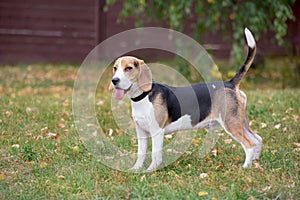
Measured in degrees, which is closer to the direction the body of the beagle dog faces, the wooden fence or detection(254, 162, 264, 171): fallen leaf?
the wooden fence

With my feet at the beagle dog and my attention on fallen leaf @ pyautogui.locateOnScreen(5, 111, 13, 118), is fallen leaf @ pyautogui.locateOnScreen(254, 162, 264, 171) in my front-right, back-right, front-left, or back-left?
back-right

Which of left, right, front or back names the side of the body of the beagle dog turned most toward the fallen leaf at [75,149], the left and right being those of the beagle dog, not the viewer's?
front

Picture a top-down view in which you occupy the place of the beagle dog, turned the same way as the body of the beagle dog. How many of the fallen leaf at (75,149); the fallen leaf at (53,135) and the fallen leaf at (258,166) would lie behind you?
1

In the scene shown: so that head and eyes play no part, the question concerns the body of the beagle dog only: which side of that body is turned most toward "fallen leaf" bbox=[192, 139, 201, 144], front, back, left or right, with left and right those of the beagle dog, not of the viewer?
right

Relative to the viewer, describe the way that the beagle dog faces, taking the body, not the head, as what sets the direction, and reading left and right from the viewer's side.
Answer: facing to the left of the viewer

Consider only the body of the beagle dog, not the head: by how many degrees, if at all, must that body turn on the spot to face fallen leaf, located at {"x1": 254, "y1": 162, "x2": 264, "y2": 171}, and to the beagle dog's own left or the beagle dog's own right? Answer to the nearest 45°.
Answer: approximately 180°

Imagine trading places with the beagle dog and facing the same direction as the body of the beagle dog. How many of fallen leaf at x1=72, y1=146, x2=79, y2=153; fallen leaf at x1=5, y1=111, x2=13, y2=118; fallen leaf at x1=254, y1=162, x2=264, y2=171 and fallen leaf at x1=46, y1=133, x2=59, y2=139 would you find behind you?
1

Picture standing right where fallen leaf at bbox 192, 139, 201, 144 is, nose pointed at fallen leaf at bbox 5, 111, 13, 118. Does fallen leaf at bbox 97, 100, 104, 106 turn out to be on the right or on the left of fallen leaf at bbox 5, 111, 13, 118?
right

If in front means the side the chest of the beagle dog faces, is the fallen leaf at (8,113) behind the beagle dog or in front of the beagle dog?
in front

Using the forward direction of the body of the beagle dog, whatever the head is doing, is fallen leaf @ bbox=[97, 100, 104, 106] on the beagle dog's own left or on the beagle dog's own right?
on the beagle dog's own right

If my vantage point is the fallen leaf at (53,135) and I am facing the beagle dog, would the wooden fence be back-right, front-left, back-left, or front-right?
back-left
